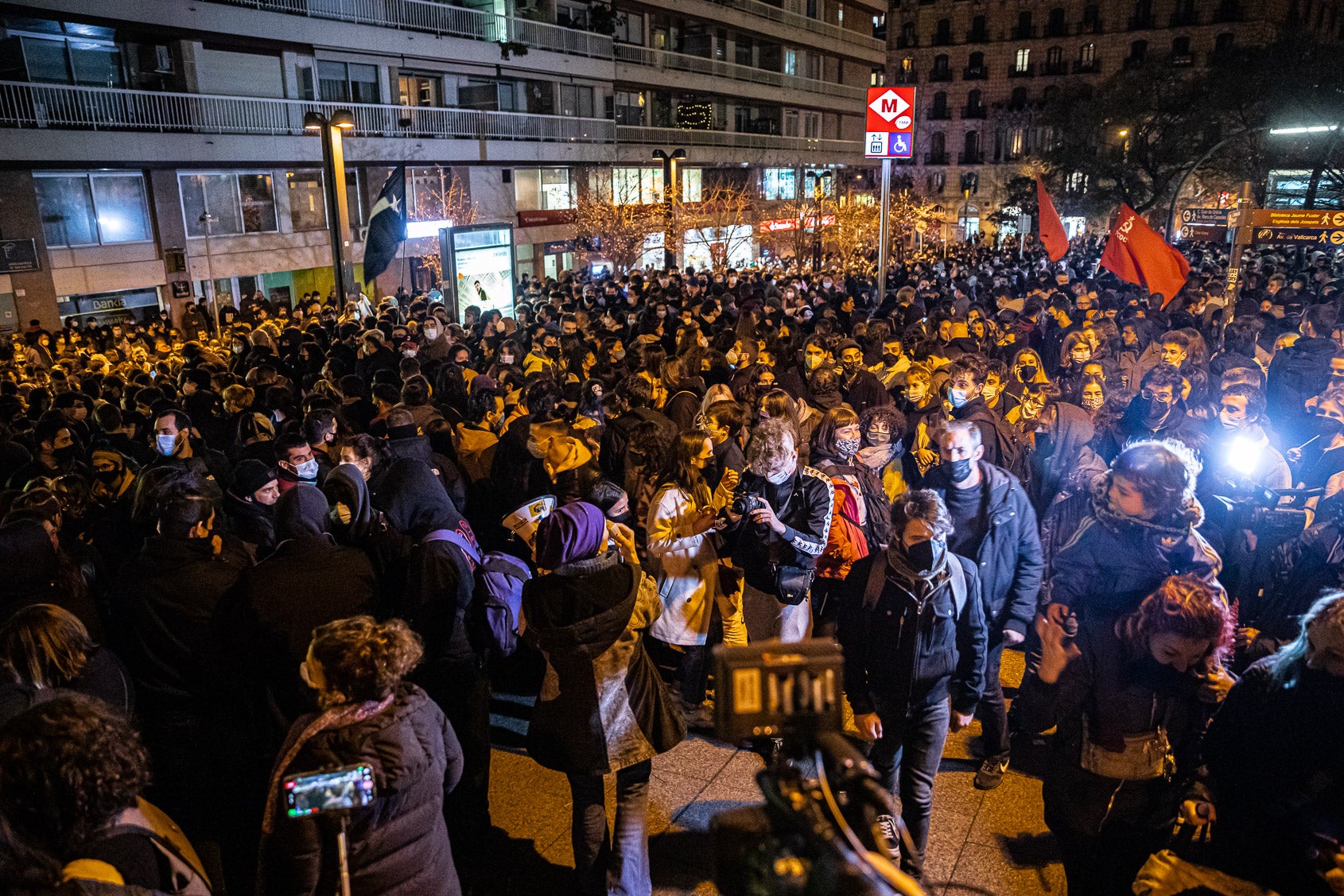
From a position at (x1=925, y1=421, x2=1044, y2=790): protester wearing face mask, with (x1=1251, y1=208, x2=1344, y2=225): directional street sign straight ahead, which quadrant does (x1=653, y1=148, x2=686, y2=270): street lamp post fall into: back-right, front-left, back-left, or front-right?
front-left

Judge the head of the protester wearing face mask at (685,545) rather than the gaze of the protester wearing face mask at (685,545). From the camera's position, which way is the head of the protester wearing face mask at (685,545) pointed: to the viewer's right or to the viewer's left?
to the viewer's right

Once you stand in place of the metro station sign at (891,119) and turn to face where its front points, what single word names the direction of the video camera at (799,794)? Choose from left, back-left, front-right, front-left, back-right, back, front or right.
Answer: front

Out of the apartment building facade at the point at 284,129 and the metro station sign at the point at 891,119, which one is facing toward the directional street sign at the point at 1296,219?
the apartment building facade

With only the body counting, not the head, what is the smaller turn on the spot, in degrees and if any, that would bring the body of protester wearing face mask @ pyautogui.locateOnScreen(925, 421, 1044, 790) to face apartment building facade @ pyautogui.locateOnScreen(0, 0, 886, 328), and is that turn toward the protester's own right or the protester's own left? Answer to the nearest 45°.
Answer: approximately 90° to the protester's own right

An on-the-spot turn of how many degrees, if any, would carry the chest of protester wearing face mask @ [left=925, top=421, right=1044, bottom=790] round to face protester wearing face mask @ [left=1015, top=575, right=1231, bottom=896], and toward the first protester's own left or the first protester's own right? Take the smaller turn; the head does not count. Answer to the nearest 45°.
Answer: approximately 45° to the first protester's own left

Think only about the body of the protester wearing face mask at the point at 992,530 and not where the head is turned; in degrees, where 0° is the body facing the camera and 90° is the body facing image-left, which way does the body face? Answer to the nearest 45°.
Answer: approximately 45°

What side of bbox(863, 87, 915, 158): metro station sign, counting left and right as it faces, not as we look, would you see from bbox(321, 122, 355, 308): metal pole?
right

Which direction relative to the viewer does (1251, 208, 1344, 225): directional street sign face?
toward the camera

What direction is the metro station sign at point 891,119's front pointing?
toward the camera

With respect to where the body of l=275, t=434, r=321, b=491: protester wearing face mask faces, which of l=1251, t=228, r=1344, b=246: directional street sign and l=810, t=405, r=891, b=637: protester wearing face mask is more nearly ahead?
the protester wearing face mask

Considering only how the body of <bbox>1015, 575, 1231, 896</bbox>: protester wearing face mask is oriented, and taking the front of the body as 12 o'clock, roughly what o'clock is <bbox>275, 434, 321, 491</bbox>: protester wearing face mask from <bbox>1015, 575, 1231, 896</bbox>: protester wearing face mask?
<bbox>275, 434, 321, 491</bbox>: protester wearing face mask is roughly at 3 o'clock from <bbox>1015, 575, 1231, 896</bbox>: protester wearing face mask.

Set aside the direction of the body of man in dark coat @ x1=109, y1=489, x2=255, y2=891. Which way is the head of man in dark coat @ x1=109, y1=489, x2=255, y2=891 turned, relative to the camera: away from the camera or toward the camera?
away from the camera
